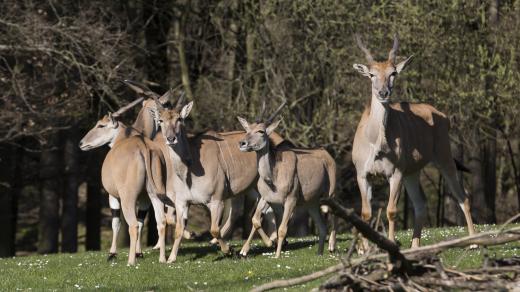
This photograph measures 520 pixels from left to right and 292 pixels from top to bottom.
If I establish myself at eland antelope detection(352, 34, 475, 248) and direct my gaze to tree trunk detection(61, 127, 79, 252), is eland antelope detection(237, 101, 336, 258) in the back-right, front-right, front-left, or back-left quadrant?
front-left

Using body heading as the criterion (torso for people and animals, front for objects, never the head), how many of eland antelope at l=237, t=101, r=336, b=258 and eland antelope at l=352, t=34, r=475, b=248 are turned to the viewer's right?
0

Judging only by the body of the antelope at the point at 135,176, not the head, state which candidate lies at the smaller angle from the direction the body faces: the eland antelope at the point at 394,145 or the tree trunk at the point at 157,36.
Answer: the tree trunk

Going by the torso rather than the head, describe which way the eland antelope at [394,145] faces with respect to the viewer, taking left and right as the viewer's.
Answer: facing the viewer and to the left of the viewer

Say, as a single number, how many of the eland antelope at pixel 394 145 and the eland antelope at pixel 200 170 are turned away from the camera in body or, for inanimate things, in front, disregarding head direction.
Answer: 0

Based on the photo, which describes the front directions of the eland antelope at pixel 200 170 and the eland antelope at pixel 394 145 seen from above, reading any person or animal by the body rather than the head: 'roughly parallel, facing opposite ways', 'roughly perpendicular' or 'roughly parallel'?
roughly parallel

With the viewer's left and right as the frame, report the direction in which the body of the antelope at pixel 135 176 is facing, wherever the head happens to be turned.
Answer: facing away from the viewer and to the left of the viewer

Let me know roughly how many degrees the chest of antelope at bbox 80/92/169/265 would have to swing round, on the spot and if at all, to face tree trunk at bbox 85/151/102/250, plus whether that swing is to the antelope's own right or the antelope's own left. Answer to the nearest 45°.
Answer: approximately 45° to the antelope's own right

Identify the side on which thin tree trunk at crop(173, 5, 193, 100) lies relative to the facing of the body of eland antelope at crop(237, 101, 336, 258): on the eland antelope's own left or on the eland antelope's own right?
on the eland antelope's own right

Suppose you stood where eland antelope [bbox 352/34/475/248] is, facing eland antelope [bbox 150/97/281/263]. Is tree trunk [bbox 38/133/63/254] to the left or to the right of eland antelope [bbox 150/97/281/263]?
right

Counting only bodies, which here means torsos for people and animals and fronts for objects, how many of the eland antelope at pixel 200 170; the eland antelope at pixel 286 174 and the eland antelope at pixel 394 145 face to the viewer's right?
0

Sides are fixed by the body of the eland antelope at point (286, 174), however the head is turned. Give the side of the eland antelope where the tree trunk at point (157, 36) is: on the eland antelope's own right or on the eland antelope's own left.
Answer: on the eland antelope's own right
